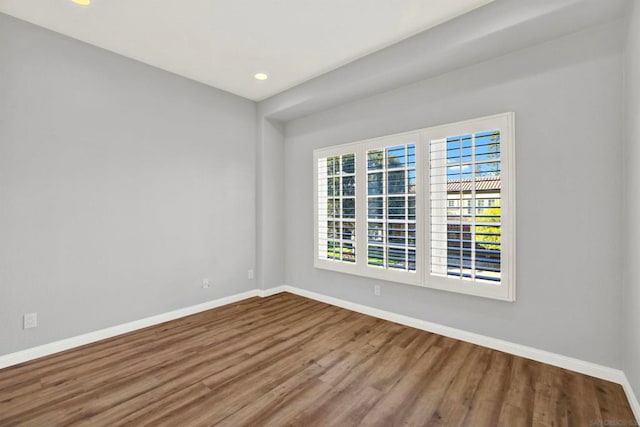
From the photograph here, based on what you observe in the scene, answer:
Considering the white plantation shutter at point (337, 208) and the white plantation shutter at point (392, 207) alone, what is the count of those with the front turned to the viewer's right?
0

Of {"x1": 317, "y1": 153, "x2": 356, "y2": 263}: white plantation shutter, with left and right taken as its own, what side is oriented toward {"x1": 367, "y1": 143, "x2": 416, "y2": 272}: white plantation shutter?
left

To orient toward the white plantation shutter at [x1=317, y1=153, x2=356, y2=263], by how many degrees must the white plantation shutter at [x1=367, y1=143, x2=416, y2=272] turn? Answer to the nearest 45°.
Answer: approximately 90° to its right

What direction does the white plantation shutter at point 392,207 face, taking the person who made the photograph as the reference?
facing the viewer and to the left of the viewer

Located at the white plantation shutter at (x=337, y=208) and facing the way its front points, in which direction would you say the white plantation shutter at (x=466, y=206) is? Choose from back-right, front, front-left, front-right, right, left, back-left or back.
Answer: left

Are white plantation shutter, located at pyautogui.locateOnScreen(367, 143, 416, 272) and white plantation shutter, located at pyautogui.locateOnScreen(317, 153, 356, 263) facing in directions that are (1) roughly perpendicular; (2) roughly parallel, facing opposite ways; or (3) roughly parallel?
roughly parallel
